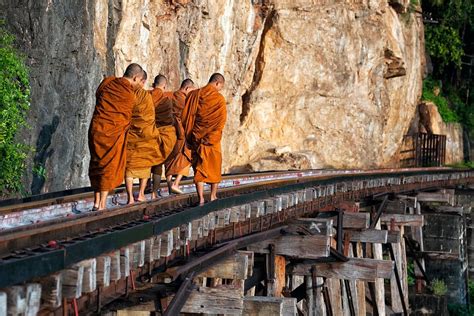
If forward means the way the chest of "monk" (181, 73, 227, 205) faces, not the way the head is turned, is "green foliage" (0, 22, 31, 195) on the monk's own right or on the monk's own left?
on the monk's own left

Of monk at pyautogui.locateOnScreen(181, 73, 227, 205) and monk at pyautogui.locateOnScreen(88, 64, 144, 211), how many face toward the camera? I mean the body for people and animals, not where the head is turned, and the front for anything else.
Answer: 0

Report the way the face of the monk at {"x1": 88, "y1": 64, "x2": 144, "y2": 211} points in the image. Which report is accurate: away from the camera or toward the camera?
away from the camera

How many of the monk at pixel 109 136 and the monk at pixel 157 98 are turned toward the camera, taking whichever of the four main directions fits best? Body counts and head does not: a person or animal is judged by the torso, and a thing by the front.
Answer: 0

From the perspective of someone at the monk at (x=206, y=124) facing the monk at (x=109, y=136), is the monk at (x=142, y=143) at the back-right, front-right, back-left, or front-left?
front-right
